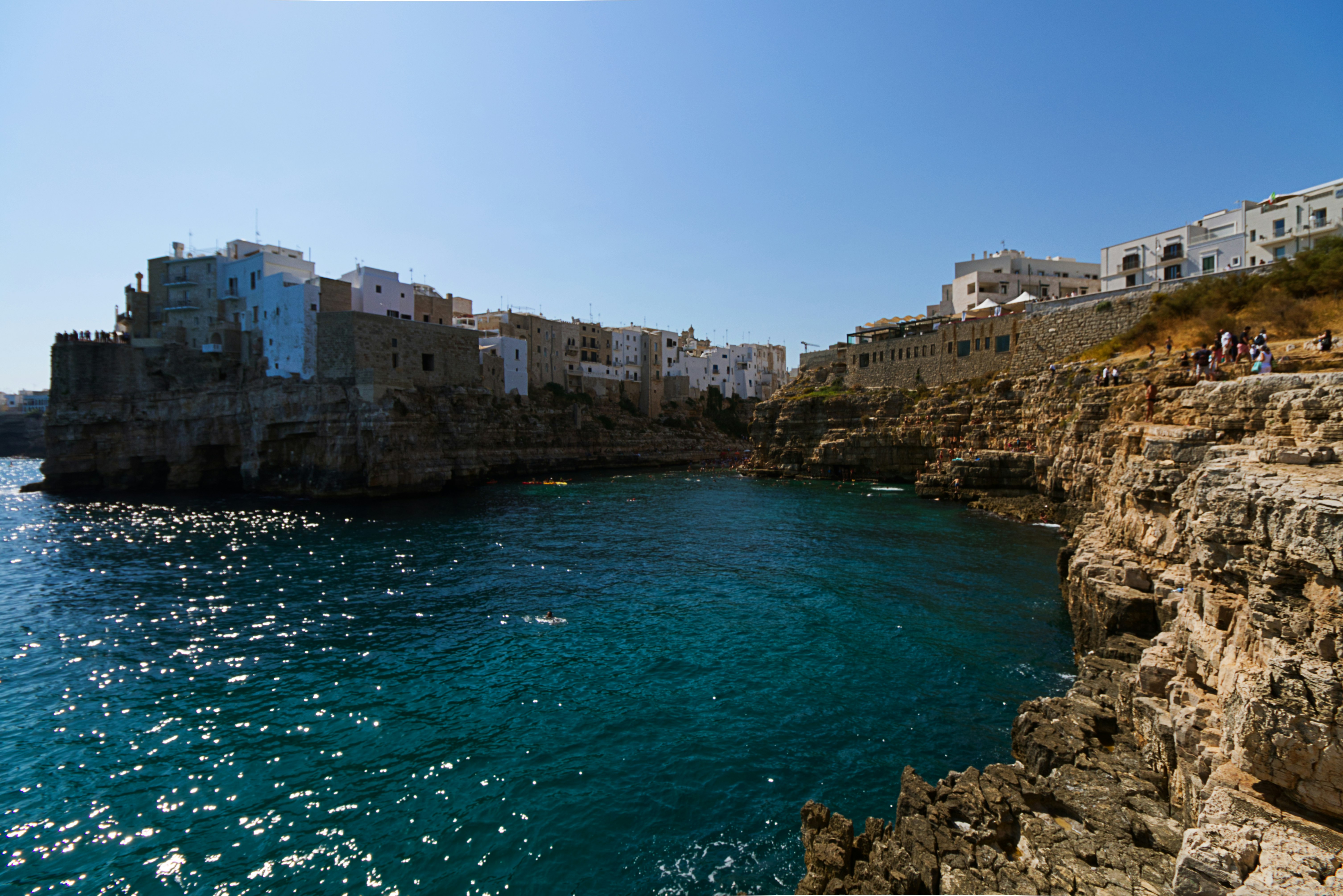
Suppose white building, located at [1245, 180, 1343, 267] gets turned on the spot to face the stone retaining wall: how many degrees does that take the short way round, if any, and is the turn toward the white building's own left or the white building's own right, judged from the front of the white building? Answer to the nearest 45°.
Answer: approximately 45° to the white building's own right

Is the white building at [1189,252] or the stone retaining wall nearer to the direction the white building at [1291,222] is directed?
the stone retaining wall

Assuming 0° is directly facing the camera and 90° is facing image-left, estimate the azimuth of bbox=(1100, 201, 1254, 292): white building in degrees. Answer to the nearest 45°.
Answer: approximately 45°

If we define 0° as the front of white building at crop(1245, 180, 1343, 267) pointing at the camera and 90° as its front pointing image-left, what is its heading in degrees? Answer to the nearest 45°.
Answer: approximately 45°

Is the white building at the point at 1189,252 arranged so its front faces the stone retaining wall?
yes

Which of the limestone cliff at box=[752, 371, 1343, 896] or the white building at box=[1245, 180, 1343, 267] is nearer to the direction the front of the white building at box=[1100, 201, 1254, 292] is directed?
the limestone cliff
